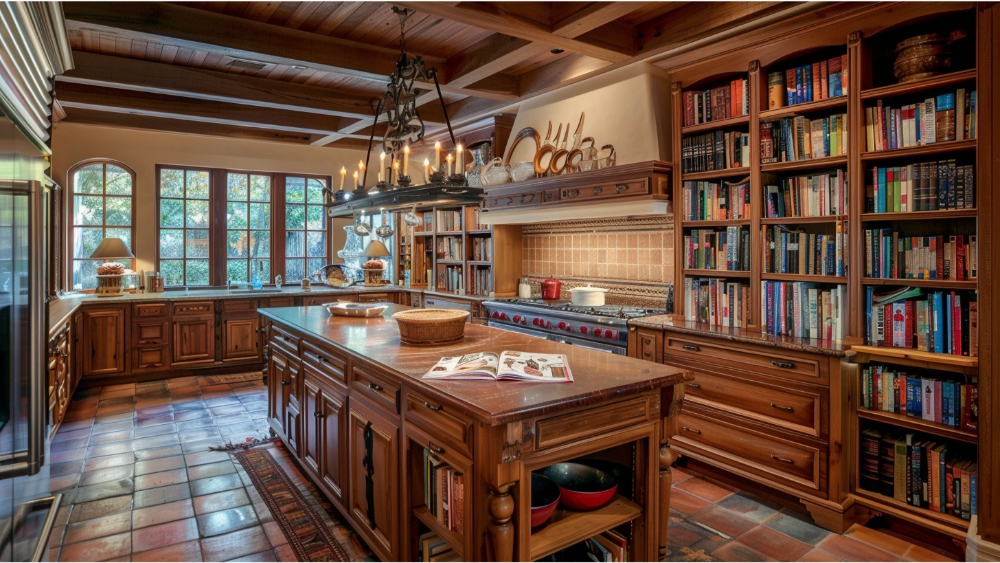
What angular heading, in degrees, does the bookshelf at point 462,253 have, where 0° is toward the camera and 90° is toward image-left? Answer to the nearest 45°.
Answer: approximately 45°

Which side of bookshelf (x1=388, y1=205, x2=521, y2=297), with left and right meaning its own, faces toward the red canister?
left

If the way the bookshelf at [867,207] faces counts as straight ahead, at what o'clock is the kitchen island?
The kitchen island is roughly at 12 o'clock from the bookshelf.

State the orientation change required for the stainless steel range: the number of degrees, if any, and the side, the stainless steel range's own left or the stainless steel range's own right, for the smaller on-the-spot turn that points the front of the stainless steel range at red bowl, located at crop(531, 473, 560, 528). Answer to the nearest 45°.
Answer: approximately 45° to the stainless steel range's own left

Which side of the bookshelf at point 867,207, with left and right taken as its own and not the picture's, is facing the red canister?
right

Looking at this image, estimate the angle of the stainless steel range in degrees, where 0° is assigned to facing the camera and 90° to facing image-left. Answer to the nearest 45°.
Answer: approximately 45°
